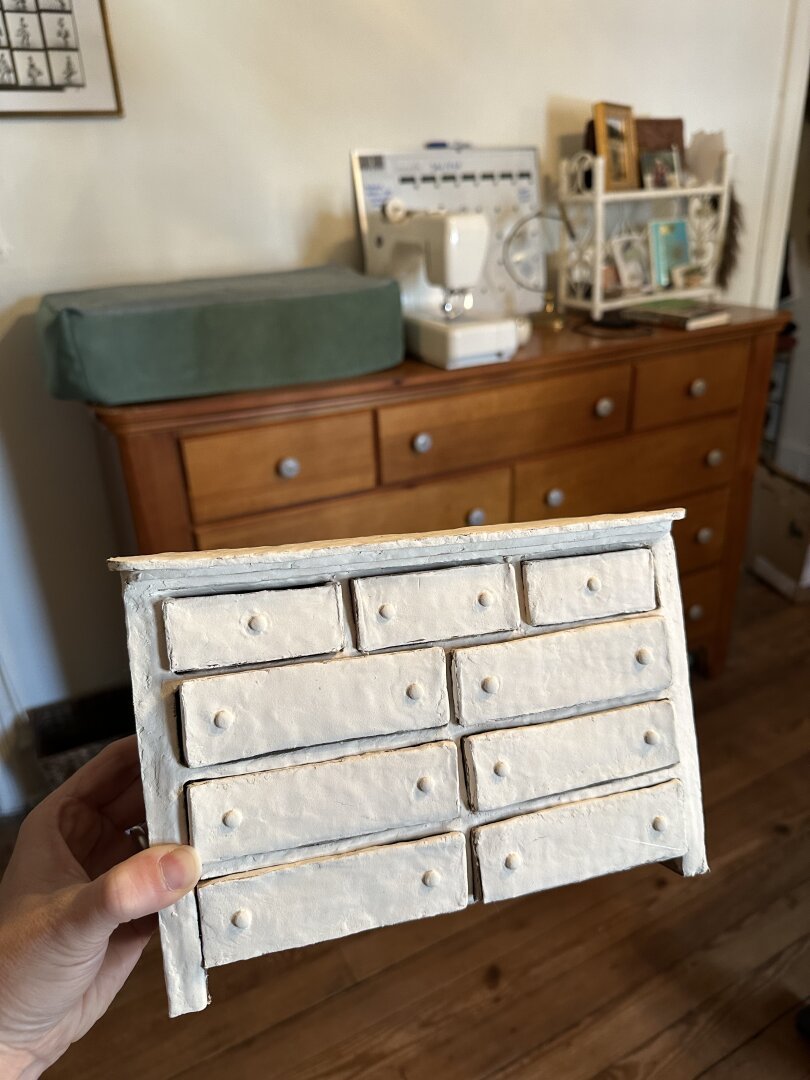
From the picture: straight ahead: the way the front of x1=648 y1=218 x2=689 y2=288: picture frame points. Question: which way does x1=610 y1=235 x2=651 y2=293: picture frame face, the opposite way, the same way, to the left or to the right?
the same way

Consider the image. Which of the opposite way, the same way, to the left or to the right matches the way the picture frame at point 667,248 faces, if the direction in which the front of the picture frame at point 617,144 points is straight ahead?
the same way

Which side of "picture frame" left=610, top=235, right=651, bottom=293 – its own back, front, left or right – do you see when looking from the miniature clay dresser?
front

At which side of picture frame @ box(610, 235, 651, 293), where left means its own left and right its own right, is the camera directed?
front

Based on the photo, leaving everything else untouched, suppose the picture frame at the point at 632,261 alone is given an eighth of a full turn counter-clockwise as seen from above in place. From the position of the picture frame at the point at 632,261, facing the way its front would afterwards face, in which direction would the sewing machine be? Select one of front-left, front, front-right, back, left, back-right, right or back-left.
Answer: right

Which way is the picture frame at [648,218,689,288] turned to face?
toward the camera

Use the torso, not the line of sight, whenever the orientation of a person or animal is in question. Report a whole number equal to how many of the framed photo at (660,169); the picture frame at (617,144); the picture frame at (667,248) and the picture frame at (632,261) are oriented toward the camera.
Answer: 4

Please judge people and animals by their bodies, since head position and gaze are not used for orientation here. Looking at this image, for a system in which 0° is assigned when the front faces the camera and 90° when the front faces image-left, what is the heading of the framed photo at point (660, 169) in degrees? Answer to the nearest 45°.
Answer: approximately 0°

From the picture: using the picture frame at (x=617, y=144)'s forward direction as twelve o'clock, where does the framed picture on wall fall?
The framed picture on wall is roughly at 2 o'clock from the picture frame.

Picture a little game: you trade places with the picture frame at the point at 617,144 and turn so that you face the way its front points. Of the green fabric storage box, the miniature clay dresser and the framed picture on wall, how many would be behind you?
0

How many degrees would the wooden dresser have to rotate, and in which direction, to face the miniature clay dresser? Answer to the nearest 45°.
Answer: approximately 45° to its right

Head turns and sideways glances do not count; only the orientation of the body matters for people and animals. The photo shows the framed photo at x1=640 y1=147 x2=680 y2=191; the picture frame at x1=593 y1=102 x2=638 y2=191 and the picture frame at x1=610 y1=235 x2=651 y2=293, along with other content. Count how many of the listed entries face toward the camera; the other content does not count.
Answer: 3

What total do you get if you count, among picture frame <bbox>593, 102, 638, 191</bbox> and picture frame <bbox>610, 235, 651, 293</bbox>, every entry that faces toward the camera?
2

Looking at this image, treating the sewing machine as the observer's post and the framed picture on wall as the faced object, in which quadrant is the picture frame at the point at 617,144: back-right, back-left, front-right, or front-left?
back-right
